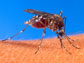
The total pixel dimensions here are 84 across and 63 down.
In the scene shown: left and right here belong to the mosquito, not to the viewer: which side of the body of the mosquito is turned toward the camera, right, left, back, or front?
right
